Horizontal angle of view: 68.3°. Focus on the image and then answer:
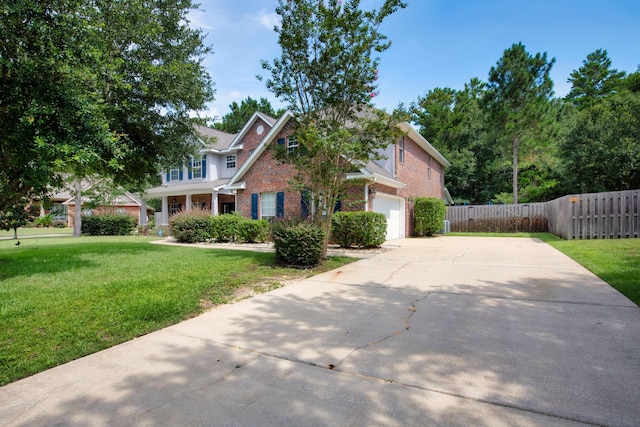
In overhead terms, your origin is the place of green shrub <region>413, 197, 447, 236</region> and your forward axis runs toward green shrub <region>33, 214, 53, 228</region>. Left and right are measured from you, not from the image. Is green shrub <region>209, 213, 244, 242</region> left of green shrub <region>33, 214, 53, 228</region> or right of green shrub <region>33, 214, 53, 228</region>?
left

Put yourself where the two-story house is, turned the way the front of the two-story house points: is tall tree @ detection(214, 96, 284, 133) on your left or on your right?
on your right

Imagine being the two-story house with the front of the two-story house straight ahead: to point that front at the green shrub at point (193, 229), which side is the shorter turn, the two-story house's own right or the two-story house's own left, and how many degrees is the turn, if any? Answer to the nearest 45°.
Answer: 0° — it already faces it

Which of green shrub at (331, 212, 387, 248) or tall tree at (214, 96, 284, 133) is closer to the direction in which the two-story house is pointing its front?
the green shrub

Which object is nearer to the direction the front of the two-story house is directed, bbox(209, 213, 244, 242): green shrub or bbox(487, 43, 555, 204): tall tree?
the green shrub

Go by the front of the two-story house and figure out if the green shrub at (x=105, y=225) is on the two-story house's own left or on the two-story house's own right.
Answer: on the two-story house's own right

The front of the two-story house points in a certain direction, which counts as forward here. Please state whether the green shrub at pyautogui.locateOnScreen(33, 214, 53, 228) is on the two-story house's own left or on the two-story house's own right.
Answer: on the two-story house's own right

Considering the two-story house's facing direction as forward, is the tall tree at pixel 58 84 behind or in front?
in front

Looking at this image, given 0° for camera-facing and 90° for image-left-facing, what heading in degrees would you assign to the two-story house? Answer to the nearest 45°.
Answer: approximately 45°

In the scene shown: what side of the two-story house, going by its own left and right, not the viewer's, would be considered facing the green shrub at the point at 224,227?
front

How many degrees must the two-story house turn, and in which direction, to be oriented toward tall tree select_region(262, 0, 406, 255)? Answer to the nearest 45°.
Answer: approximately 45° to its left
